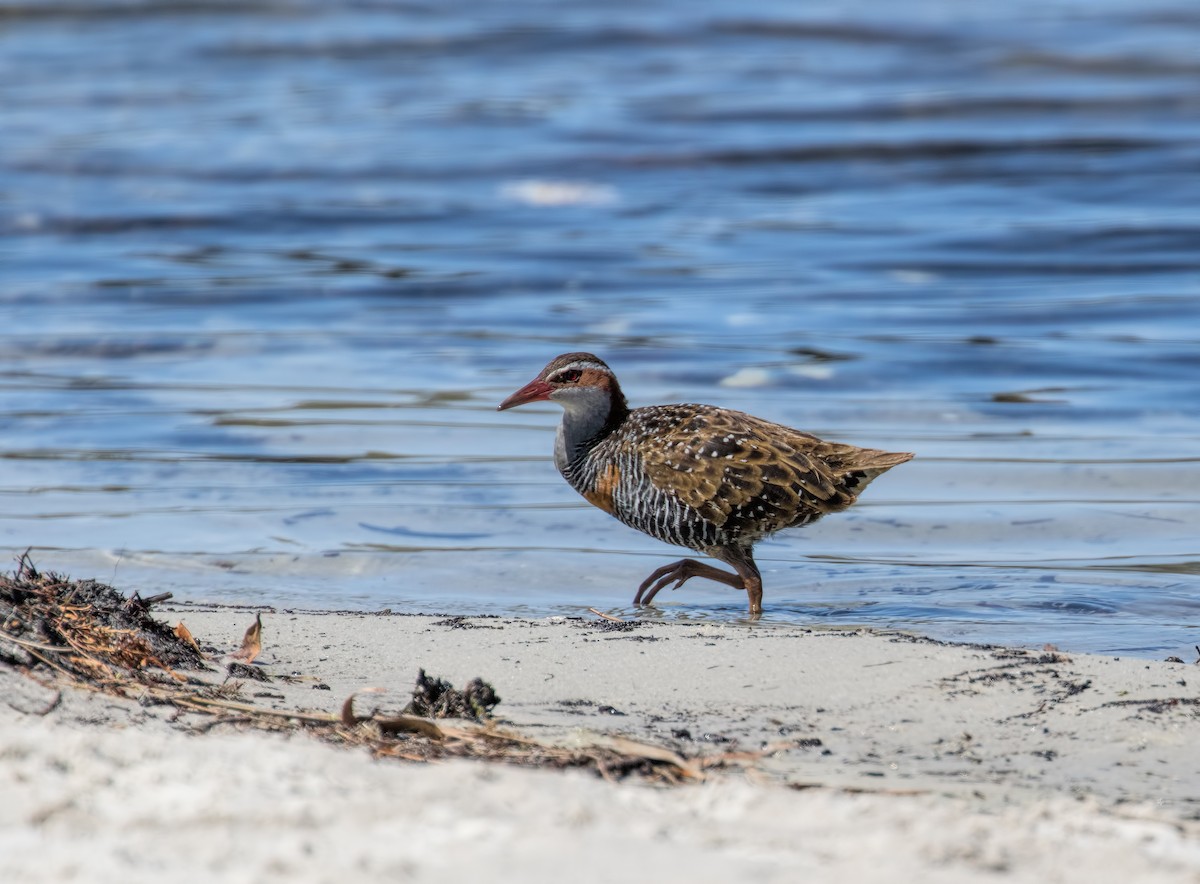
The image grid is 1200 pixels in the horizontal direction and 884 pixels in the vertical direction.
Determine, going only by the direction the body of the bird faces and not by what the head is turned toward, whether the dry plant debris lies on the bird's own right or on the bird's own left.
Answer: on the bird's own left

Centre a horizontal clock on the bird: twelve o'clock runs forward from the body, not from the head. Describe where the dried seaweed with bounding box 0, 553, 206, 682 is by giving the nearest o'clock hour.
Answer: The dried seaweed is roughly at 10 o'clock from the bird.

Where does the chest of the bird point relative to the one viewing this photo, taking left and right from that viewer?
facing to the left of the viewer

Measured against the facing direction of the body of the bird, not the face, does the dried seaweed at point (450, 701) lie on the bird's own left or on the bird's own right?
on the bird's own left
